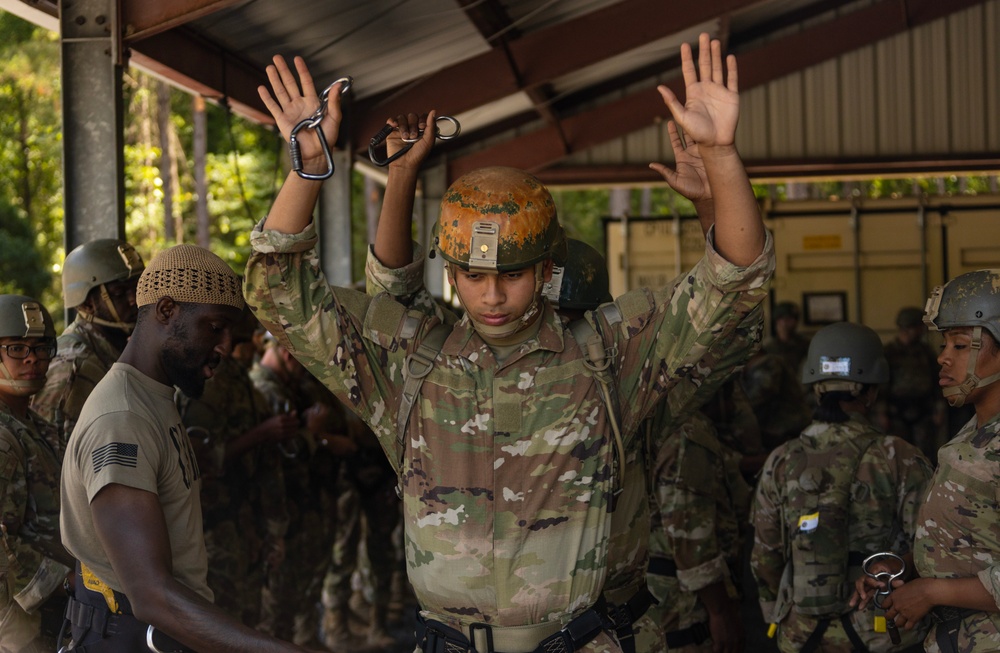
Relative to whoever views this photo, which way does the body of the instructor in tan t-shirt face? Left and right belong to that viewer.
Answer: facing to the right of the viewer

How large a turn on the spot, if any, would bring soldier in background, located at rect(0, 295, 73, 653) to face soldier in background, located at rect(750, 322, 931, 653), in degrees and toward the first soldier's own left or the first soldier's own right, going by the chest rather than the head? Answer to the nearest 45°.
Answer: approximately 45° to the first soldier's own left

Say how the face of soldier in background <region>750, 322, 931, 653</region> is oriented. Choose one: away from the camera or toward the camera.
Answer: away from the camera

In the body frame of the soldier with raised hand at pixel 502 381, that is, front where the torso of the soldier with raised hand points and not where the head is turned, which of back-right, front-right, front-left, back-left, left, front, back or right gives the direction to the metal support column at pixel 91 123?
back-right

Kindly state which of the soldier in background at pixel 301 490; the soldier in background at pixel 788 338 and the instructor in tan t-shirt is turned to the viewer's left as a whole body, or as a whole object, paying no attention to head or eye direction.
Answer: the soldier in background at pixel 301 490

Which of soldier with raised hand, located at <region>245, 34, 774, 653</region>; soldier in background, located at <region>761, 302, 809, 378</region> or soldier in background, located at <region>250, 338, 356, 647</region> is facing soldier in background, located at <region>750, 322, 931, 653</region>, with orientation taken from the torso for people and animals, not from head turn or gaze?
soldier in background, located at <region>761, 302, 809, 378</region>

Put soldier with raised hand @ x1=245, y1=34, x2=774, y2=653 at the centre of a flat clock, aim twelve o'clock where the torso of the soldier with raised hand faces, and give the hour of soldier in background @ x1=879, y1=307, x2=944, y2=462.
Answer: The soldier in background is roughly at 7 o'clock from the soldier with raised hand.
